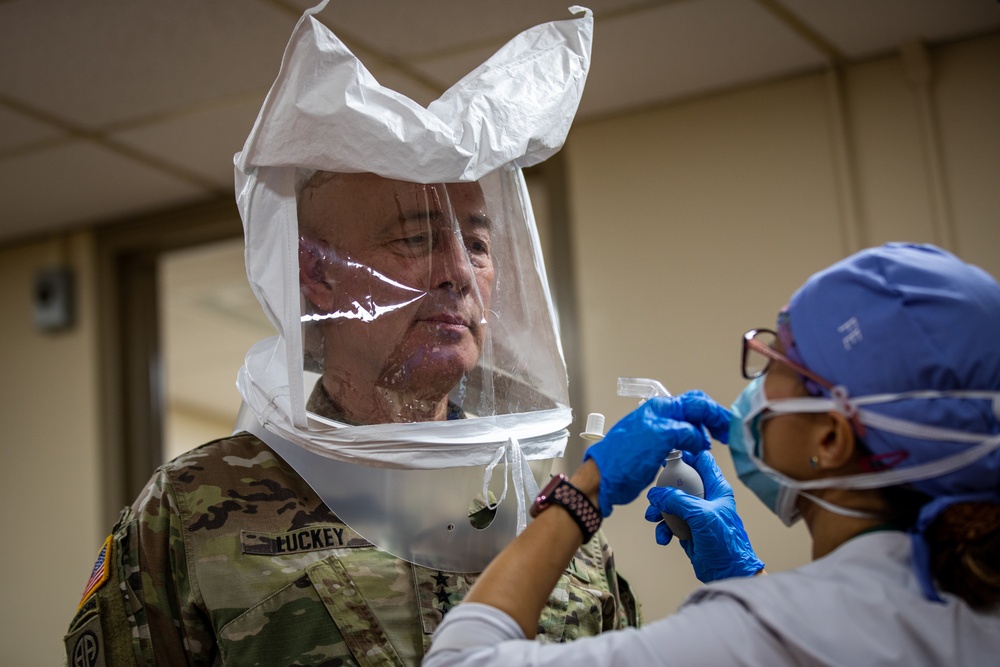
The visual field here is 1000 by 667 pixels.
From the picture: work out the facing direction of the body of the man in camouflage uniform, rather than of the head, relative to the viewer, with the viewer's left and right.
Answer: facing the viewer and to the right of the viewer

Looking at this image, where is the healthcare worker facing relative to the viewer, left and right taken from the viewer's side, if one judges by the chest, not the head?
facing away from the viewer and to the left of the viewer

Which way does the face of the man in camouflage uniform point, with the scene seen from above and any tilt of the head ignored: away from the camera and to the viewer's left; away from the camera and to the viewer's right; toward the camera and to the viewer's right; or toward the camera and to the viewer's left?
toward the camera and to the viewer's right

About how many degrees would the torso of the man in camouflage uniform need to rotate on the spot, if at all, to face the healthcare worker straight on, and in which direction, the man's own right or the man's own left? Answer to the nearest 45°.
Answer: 0° — they already face them

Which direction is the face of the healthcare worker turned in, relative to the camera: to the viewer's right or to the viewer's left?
to the viewer's left

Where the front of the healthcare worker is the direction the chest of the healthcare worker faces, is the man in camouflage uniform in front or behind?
in front

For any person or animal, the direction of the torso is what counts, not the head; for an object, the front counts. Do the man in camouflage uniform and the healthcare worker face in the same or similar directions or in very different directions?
very different directions
